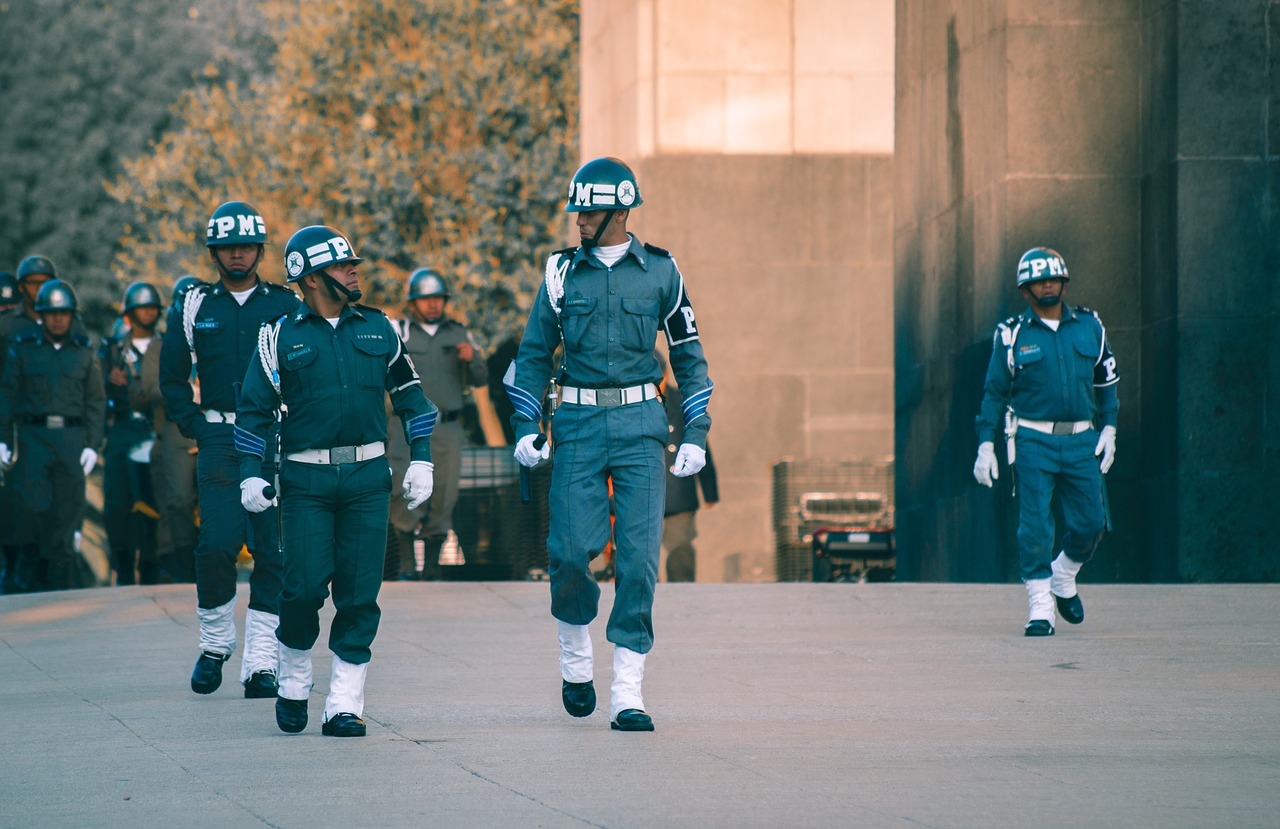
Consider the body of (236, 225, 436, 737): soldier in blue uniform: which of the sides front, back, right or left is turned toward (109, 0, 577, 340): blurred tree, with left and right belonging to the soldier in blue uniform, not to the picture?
back

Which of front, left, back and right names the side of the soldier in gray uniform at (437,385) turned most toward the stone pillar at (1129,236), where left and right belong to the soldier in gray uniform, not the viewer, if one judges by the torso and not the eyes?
left

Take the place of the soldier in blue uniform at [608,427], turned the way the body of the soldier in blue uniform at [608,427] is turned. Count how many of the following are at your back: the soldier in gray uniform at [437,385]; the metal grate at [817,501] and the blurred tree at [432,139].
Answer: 3

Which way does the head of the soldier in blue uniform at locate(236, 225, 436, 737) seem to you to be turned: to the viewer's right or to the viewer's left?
to the viewer's right

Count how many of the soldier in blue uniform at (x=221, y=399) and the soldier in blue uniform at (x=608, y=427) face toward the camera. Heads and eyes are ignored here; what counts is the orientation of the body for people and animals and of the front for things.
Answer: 2

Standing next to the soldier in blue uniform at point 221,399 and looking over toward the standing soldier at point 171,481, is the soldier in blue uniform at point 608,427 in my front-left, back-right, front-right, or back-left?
back-right
